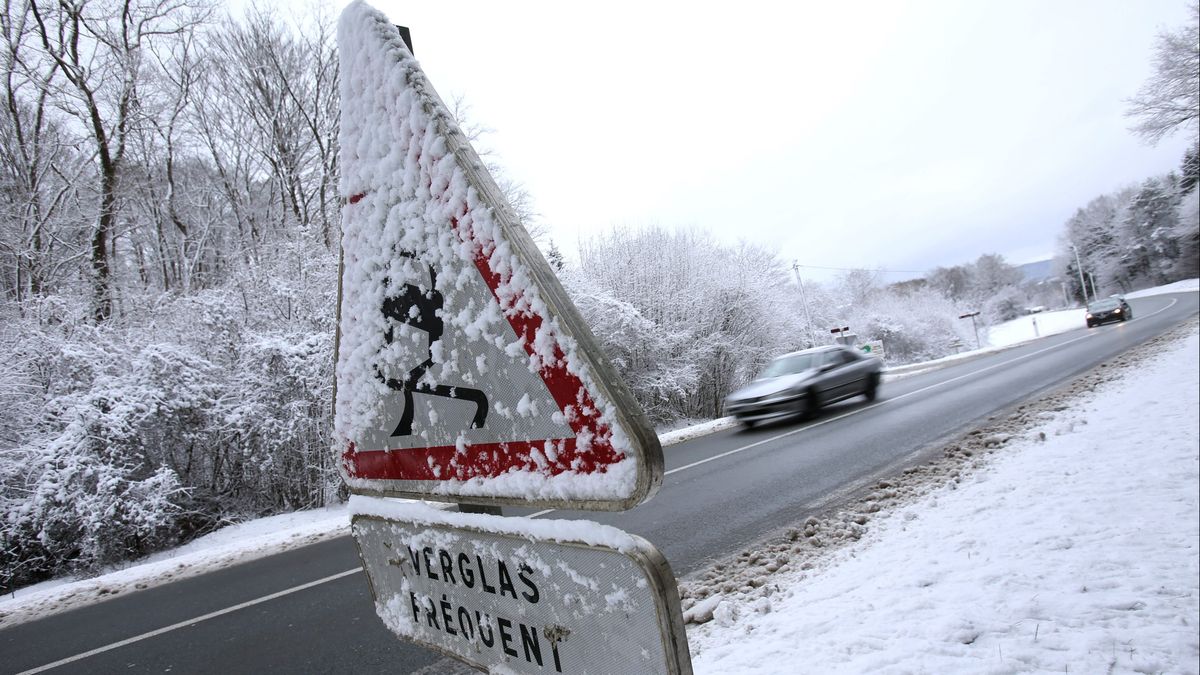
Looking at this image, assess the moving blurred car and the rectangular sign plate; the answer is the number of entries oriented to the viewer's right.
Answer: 0

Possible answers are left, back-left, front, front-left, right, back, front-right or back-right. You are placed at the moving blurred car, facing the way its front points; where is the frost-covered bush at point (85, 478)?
front

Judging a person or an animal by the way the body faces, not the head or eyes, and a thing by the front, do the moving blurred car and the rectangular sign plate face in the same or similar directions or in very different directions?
same or similar directions

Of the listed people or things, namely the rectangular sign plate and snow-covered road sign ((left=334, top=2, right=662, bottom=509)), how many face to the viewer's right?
0

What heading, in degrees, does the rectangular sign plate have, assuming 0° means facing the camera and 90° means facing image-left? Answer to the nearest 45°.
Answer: approximately 45°

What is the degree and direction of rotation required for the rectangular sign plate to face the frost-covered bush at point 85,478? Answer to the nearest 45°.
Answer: approximately 90° to its right

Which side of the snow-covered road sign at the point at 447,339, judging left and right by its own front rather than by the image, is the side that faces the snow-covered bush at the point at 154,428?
right

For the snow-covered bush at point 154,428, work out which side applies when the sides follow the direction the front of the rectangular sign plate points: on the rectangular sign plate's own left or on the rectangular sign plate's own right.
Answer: on the rectangular sign plate's own right

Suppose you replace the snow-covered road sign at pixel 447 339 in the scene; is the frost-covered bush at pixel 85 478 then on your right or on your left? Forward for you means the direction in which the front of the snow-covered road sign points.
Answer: on your right

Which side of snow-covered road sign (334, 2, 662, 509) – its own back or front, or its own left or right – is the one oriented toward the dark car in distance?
back

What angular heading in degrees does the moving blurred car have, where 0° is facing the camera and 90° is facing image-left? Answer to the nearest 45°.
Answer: approximately 45°

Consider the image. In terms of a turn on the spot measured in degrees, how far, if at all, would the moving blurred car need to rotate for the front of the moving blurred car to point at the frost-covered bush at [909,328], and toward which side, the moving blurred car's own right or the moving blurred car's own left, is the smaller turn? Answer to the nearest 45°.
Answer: approximately 135° to the moving blurred car's own right

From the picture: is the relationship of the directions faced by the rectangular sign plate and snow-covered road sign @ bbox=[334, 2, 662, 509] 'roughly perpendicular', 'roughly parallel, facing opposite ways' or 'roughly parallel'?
roughly parallel

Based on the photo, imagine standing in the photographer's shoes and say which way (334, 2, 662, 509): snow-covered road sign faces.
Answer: facing the viewer and to the left of the viewer

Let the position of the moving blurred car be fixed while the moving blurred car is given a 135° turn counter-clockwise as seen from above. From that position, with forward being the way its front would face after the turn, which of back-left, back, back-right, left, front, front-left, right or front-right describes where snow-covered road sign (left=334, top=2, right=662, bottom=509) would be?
right
